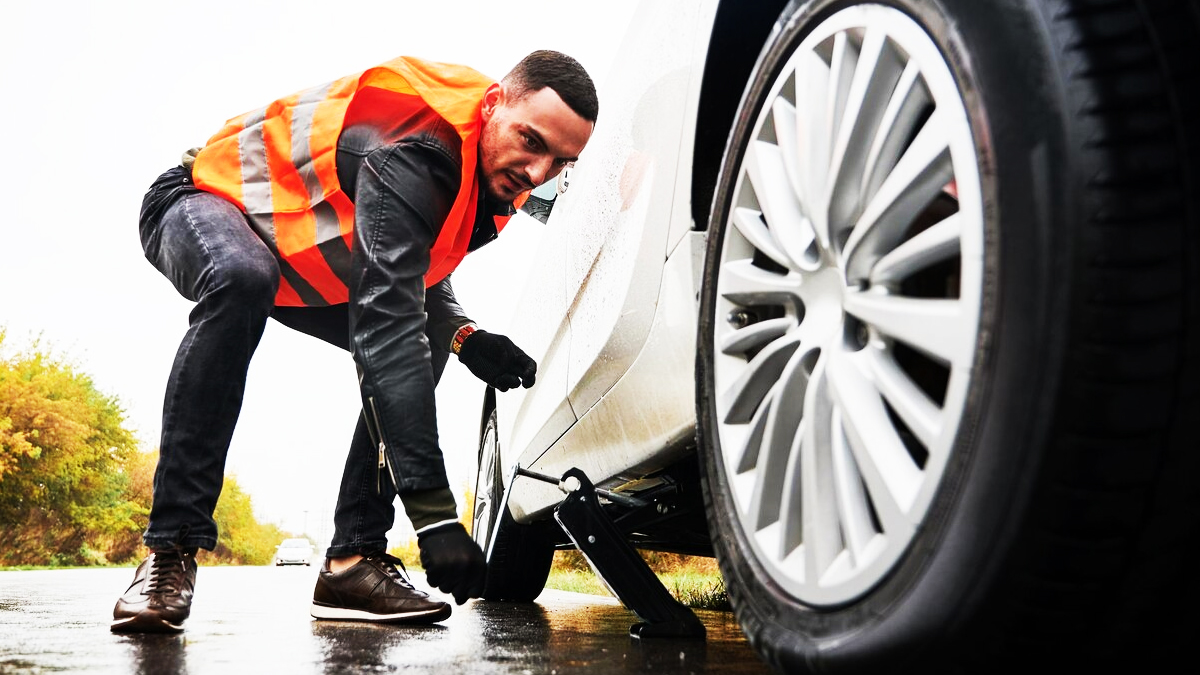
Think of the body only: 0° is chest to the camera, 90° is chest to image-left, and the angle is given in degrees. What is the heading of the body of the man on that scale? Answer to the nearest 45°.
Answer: approximately 315°

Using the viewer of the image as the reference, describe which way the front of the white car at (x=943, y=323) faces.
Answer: facing away from the viewer and to the left of the viewer

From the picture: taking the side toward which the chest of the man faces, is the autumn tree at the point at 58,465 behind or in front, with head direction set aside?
behind

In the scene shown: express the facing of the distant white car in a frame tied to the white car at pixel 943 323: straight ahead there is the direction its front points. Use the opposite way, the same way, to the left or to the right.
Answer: the opposite way

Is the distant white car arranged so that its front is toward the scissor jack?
yes

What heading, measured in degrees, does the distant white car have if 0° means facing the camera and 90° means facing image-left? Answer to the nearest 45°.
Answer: approximately 0°

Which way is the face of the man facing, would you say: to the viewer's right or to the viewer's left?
to the viewer's right

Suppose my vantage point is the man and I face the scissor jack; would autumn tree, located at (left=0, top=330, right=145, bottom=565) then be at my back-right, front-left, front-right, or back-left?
back-left

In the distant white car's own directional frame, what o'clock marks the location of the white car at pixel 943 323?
The white car is roughly at 12 o'clock from the distant white car.

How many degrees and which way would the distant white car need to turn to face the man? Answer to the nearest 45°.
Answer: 0° — it already faces them

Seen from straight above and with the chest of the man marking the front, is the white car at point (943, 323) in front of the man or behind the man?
in front
